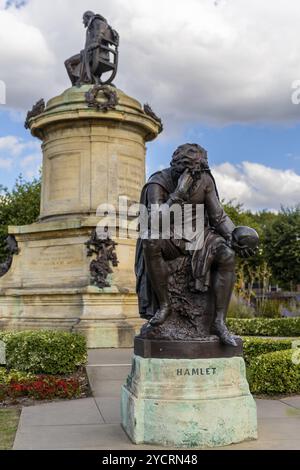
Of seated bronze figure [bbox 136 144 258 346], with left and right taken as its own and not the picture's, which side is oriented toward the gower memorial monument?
back

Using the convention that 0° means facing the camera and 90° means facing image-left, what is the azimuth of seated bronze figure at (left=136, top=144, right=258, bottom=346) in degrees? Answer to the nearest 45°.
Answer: approximately 0°

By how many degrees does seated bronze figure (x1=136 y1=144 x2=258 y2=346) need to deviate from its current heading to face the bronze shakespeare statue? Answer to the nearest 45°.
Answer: approximately 180°

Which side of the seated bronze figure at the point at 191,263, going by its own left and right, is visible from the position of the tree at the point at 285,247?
back

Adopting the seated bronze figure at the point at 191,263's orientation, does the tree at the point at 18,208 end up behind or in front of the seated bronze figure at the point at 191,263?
behind
